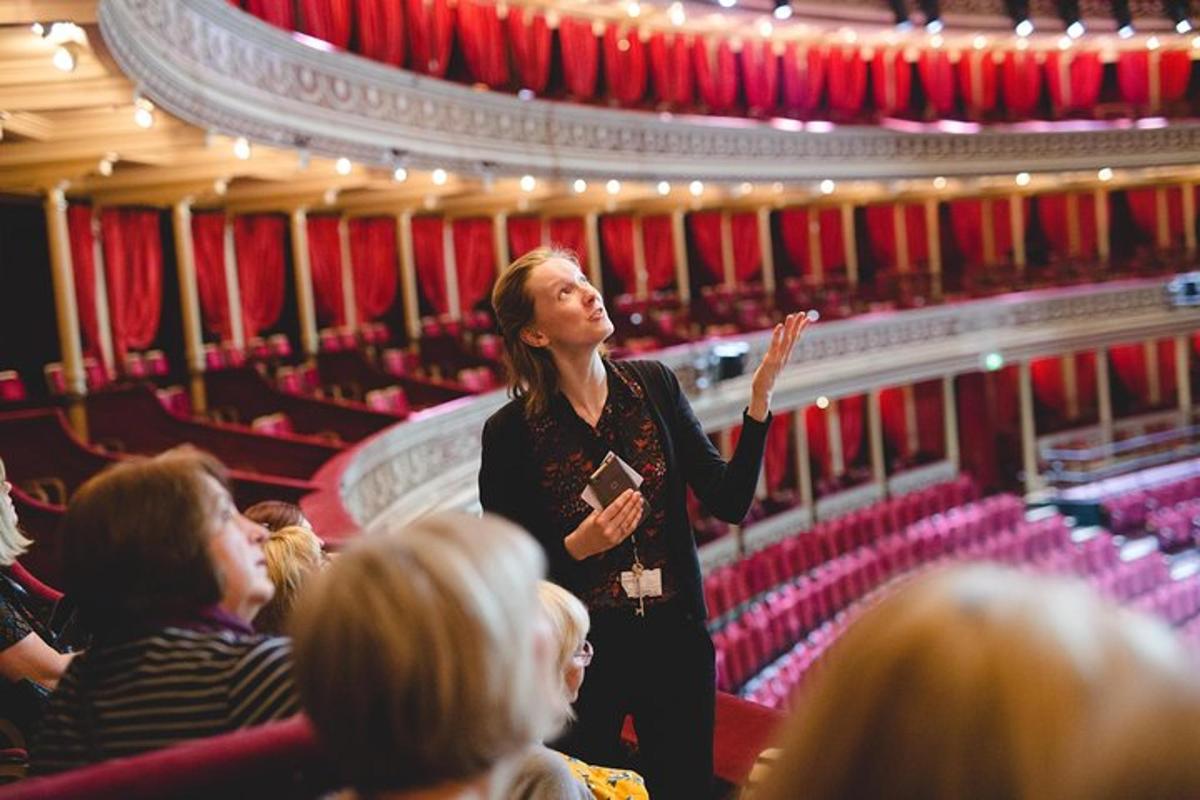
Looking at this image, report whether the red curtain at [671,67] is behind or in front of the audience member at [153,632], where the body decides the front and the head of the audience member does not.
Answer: in front

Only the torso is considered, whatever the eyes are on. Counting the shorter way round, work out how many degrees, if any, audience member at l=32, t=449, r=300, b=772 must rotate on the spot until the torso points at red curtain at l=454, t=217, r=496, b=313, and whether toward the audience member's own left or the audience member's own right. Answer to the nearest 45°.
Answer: approximately 45° to the audience member's own left

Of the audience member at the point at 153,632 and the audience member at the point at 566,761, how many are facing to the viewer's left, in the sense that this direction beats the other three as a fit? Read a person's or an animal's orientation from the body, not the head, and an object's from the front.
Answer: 0

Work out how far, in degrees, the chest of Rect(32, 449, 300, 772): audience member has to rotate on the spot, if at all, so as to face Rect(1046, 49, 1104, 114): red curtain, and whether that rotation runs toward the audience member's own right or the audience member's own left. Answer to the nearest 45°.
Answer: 0° — they already face it

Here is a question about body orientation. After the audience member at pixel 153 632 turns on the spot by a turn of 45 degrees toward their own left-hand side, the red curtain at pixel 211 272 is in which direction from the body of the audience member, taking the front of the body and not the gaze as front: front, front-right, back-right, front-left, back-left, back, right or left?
front

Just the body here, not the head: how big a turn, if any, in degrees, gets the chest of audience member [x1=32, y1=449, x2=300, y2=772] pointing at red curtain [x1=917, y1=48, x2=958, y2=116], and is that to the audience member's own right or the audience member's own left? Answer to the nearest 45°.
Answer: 0° — they already face it

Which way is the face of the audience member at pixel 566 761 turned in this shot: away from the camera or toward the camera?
away from the camera

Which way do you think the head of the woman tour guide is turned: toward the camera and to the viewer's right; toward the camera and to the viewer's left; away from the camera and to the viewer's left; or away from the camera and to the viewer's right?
toward the camera and to the viewer's right

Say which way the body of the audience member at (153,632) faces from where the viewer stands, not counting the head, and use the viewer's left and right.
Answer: facing away from the viewer and to the right of the viewer

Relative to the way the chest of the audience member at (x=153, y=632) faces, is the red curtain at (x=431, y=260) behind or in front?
in front

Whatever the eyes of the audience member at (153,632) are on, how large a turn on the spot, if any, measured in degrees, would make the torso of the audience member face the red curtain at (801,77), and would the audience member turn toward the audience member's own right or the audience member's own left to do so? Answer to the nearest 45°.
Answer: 0° — they already face it

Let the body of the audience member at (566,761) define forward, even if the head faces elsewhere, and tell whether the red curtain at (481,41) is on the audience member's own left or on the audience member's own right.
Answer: on the audience member's own left
